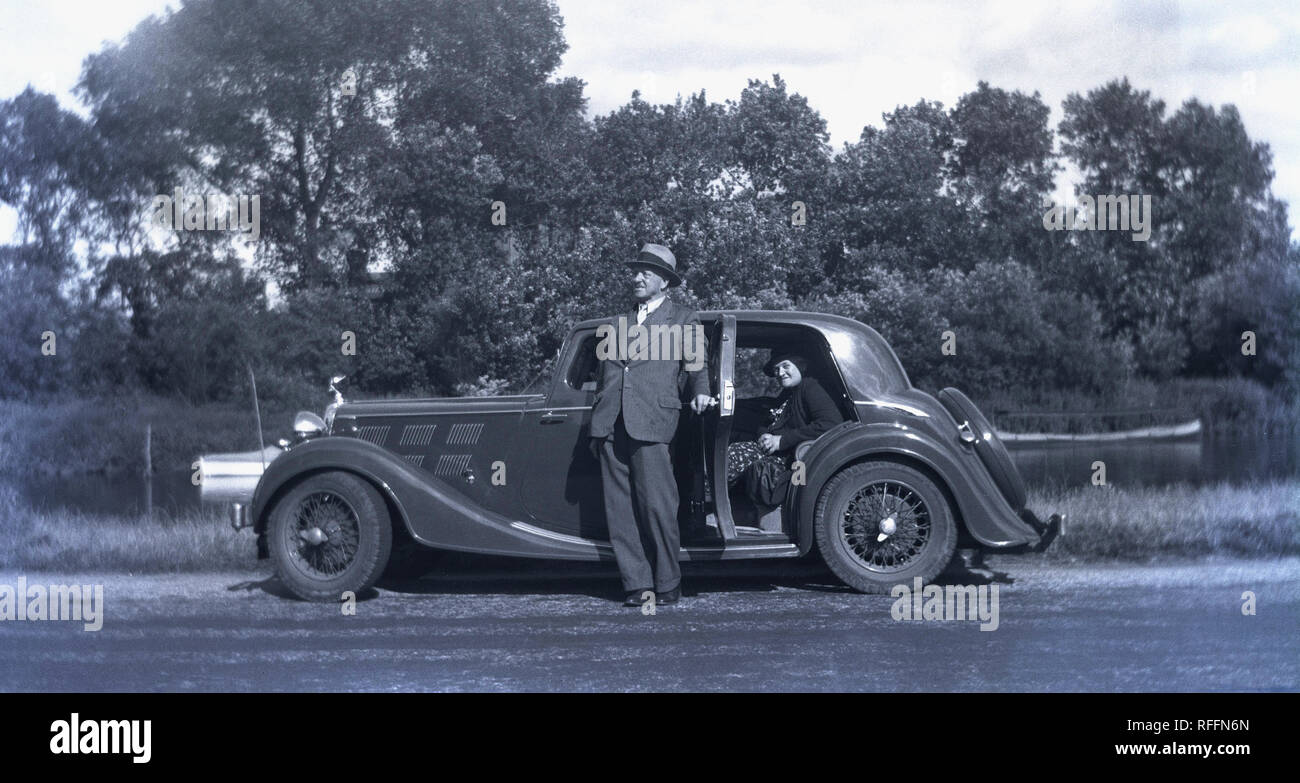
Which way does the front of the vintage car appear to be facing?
to the viewer's left
